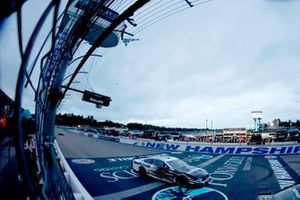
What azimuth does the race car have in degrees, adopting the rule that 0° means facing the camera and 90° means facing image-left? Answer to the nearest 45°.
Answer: approximately 315°

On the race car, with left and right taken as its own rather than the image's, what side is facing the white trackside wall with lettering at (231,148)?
left
